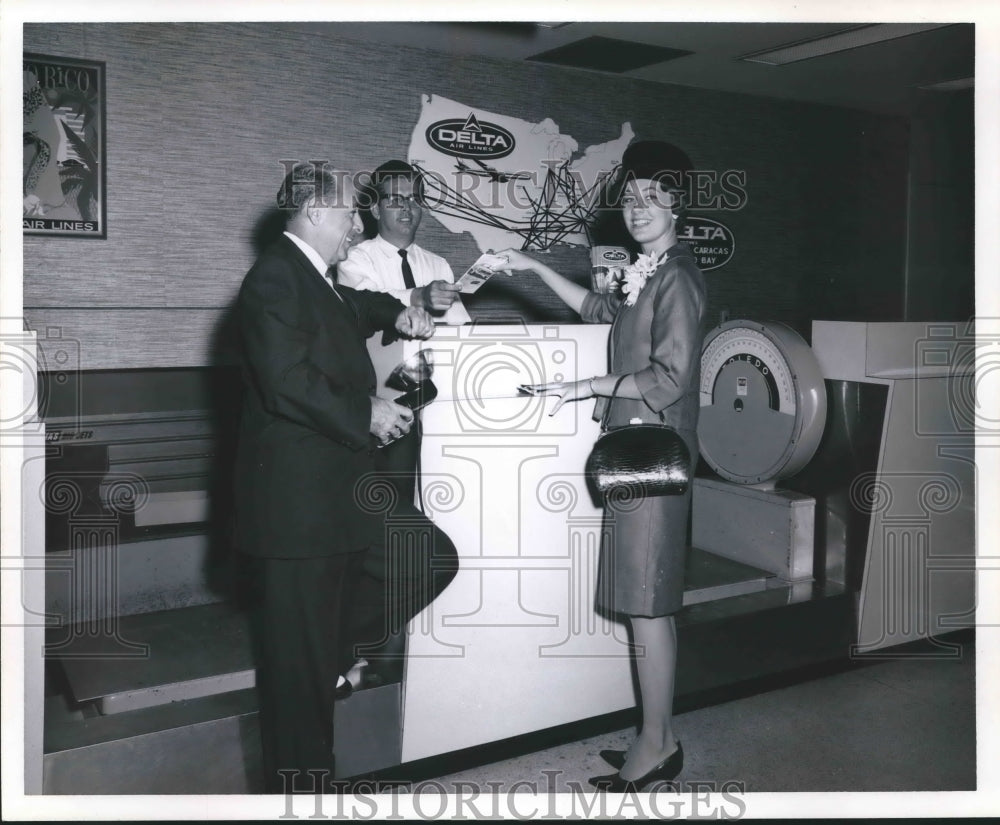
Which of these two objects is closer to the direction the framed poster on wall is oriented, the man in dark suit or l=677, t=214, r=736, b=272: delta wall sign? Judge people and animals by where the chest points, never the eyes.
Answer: the man in dark suit

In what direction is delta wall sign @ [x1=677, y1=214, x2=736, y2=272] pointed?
toward the camera

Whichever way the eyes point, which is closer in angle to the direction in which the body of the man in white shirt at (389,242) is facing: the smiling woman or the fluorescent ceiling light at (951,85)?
the smiling woman

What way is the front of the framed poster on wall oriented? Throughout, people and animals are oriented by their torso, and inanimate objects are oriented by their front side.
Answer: toward the camera

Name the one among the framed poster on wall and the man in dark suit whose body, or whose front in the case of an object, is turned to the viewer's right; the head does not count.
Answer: the man in dark suit

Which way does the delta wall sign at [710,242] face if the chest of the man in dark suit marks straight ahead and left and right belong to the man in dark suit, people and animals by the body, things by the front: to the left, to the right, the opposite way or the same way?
to the right

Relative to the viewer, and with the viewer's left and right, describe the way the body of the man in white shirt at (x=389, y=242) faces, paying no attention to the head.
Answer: facing the viewer and to the right of the viewer

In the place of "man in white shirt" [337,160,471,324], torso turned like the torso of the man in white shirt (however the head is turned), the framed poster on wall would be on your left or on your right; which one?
on your right

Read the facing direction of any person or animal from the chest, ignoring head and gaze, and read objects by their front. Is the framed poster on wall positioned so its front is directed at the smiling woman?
no

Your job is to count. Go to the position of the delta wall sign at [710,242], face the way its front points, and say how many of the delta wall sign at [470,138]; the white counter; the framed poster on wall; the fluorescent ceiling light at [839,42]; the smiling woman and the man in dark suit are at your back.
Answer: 0

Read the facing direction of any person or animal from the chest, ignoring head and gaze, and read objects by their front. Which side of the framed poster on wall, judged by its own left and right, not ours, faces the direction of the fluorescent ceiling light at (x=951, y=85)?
left

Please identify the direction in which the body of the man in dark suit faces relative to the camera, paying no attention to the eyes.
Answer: to the viewer's right

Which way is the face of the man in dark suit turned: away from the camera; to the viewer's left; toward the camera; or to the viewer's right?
to the viewer's right
